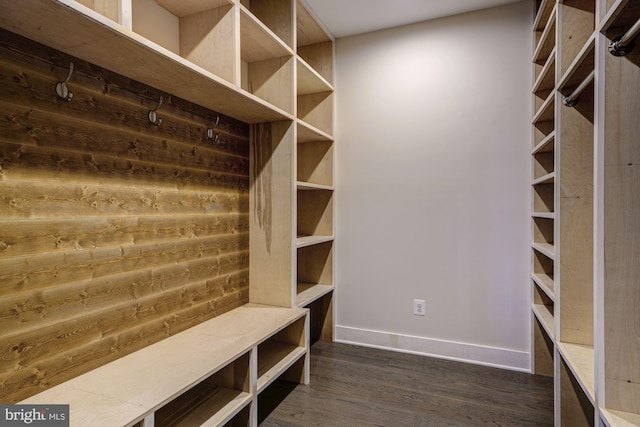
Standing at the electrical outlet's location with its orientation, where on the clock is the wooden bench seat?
The wooden bench seat is roughly at 1 o'clock from the electrical outlet.

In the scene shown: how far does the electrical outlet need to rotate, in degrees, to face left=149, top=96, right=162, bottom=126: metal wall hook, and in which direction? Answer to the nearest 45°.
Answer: approximately 45° to its right

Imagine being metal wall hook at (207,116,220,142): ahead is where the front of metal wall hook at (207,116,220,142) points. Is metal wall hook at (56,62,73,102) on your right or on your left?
on your right

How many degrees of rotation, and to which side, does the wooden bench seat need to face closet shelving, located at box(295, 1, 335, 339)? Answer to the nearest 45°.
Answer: approximately 90° to its left

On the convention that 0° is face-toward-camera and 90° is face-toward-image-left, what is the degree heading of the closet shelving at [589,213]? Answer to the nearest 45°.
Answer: approximately 90°

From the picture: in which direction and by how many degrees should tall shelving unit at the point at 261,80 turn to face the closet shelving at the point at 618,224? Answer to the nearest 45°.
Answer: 0° — it already faces it

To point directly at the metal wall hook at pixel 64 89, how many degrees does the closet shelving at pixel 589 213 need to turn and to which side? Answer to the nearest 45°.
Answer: approximately 45° to its left

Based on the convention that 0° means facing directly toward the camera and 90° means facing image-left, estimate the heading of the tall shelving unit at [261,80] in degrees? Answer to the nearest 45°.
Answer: approximately 315°

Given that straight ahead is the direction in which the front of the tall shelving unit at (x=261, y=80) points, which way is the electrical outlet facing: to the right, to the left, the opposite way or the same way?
to the right

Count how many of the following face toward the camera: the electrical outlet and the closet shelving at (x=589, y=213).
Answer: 1
